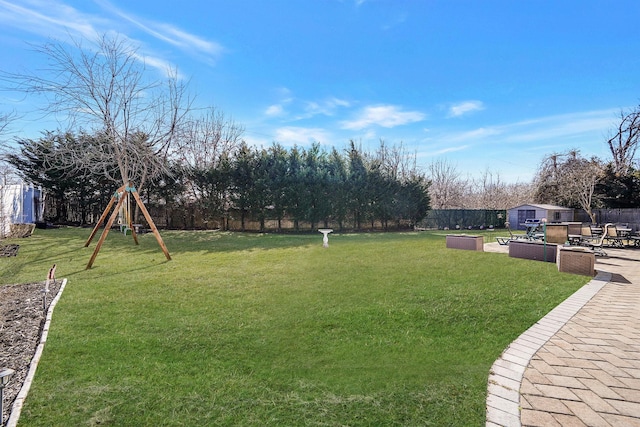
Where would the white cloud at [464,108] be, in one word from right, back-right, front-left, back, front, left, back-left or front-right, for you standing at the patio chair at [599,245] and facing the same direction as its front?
front-right

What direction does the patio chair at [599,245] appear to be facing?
to the viewer's left

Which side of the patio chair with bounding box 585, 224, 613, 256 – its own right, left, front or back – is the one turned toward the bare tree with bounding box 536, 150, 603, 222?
right

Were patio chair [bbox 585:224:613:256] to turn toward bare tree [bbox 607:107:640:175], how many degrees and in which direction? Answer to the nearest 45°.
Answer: approximately 90° to its right

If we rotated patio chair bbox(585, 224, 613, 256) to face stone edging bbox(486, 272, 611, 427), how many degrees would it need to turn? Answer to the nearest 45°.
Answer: approximately 90° to its left

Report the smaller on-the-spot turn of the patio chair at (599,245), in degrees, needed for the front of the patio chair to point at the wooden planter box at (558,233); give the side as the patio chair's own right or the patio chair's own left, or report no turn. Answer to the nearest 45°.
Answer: approximately 45° to the patio chair's own right
